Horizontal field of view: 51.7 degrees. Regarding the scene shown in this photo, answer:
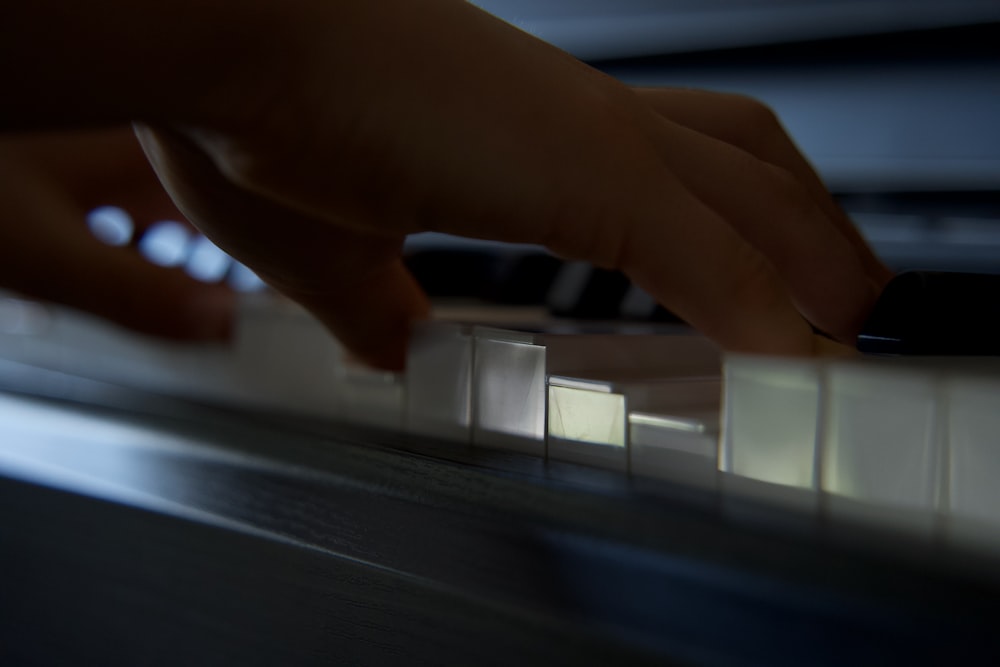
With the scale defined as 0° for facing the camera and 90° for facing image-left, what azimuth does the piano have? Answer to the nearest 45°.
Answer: approximately 45°
